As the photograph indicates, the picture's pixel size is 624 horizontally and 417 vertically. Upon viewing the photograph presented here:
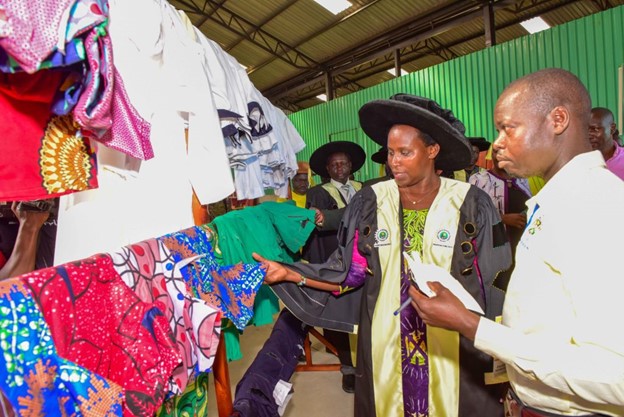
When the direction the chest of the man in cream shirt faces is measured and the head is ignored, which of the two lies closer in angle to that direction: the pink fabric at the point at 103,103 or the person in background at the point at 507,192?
the pink fabric

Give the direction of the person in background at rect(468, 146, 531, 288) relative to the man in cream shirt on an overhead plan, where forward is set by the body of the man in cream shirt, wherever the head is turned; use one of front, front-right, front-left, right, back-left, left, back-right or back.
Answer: right

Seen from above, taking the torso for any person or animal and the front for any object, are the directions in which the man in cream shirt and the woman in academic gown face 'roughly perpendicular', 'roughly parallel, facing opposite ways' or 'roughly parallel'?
roughly perpendicular

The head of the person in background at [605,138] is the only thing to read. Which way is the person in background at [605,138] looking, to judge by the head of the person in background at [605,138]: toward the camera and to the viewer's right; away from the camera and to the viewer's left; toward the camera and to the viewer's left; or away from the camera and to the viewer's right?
toward the camera and to the viewer's left

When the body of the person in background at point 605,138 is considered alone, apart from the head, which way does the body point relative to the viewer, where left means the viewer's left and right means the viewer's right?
facing the viewer and to the left of the viewer

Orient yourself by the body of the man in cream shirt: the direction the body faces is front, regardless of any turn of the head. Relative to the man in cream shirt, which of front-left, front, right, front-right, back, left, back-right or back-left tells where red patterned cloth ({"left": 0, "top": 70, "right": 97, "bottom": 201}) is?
front-left

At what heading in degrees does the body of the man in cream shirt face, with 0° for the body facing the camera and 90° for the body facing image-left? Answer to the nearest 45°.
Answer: approximately 90°

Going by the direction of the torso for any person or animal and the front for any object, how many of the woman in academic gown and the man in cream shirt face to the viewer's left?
1

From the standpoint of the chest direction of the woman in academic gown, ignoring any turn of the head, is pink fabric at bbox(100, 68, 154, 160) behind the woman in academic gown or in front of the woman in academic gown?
in front

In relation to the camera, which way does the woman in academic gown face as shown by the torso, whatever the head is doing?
toward the camera

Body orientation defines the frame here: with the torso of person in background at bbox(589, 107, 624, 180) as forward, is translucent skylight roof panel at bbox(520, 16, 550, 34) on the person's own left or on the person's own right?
on the person's own right

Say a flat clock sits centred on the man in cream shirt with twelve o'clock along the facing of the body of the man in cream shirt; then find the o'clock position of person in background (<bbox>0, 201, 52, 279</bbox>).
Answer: The person in background is roughly at 11 o'clock from the man in cream shirt.
